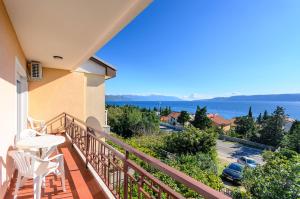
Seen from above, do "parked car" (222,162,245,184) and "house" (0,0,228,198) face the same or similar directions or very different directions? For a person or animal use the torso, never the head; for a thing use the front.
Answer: very different directions

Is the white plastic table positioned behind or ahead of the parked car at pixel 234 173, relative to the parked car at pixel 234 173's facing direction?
ahead

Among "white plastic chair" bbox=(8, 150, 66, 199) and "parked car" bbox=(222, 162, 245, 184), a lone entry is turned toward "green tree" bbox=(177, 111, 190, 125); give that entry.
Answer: the white plastic chair

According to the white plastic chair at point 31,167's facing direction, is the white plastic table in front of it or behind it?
in front

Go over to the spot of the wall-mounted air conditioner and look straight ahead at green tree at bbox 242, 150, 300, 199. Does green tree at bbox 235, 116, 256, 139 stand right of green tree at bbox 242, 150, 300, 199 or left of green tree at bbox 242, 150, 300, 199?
left

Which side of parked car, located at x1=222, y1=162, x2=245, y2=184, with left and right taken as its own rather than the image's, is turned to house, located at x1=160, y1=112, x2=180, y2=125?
right

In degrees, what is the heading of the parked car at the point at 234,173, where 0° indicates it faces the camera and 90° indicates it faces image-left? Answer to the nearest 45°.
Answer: approximately 45°

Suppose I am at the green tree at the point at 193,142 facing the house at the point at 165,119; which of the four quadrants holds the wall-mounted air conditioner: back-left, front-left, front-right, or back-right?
back-left

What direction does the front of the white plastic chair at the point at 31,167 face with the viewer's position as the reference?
facing away from the viewer and to the right of the viewer

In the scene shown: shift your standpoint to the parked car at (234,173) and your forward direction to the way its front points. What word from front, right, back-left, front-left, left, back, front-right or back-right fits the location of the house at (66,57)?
front-left
